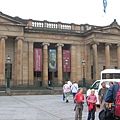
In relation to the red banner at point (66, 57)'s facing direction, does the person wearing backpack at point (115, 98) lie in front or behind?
in front

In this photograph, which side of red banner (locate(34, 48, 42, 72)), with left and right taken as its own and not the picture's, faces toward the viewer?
front

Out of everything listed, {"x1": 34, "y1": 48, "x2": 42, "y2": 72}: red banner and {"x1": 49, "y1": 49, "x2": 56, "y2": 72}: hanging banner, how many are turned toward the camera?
2

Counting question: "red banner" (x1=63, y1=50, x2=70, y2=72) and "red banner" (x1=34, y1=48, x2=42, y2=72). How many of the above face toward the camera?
2

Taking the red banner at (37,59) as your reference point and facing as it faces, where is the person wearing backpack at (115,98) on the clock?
The person wearing backpack is roughly at 12 o'clock from the red banner.

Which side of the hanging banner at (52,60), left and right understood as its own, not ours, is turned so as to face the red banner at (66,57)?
left

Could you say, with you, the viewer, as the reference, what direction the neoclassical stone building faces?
facing the viewer

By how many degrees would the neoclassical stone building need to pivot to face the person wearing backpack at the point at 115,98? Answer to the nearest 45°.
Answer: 0° — it already faces them

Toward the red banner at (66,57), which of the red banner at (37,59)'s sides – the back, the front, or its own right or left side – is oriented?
left

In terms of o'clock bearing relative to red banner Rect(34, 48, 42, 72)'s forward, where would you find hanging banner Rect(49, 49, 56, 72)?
The hanging banner is roughly at 8 o'clock from the red banner.

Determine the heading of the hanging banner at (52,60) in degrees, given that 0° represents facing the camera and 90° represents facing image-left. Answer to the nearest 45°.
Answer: approximately 0°

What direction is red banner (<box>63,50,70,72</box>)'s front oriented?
toward the camera
